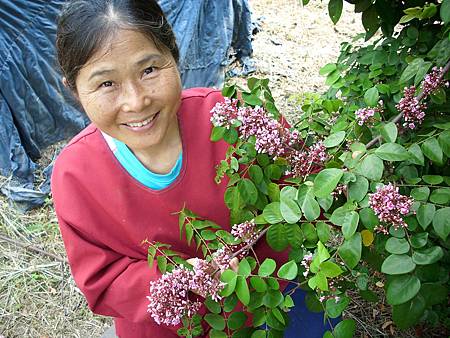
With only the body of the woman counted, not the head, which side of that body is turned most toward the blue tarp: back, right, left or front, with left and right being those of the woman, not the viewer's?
back

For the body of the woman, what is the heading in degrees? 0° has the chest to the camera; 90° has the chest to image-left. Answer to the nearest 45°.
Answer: approximately 315°
